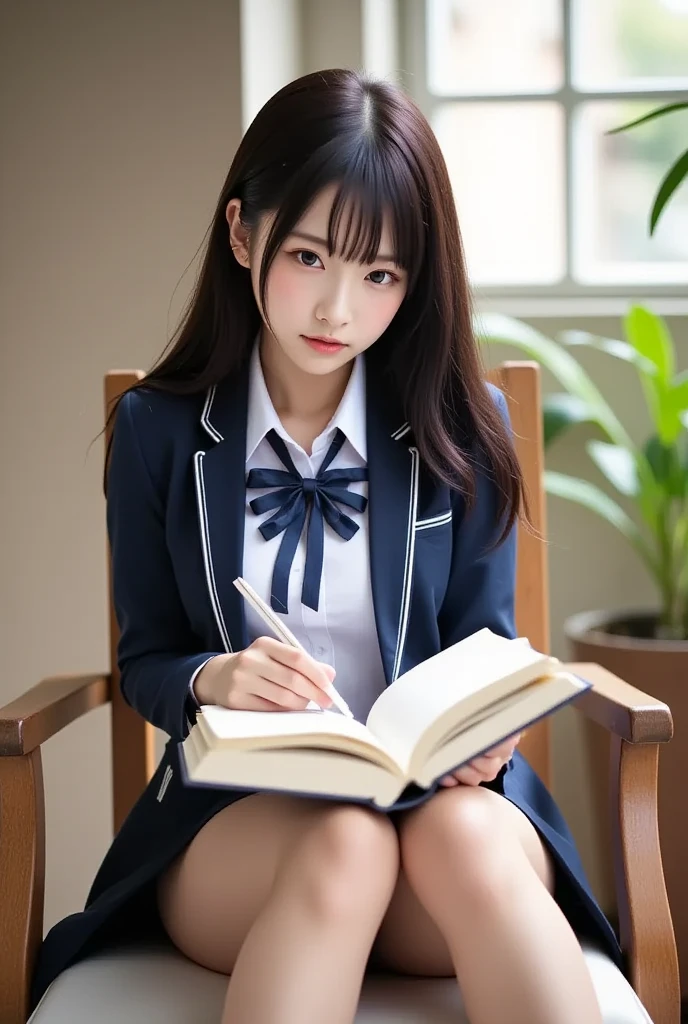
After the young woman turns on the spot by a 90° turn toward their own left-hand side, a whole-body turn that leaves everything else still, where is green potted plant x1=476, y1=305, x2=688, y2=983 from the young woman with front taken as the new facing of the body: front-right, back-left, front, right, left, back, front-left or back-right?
front-left

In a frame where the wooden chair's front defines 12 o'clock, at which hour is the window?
The window is roughly at 7 o'clock from the wooden chair.

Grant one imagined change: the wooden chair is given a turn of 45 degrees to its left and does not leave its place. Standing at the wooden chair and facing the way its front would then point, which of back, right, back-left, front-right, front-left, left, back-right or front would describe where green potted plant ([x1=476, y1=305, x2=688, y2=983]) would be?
left

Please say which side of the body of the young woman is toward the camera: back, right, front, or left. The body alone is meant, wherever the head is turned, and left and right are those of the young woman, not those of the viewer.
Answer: front

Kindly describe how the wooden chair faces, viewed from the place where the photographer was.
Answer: facing the viewer

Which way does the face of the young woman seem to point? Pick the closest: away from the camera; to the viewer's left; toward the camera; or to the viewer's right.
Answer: toward the camera

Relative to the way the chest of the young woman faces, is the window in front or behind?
behind
